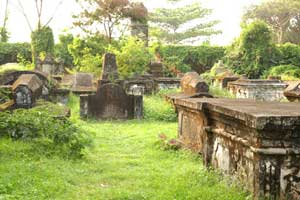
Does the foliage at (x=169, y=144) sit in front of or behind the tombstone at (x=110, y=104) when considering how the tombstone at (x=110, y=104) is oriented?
in front

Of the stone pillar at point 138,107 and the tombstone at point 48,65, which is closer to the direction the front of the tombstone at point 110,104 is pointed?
the stone pillar

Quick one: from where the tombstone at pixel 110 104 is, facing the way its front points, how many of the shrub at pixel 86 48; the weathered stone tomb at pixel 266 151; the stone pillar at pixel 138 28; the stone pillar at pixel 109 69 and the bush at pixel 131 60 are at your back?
4

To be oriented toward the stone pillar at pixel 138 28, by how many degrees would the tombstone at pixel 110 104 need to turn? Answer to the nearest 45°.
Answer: approximately 180°

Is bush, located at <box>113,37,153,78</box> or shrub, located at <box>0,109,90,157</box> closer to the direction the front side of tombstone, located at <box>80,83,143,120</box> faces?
the shrub

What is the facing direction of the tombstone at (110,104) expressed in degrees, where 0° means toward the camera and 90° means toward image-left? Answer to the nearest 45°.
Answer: approximately 0°

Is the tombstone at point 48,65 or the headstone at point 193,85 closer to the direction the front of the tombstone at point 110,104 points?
the headstone

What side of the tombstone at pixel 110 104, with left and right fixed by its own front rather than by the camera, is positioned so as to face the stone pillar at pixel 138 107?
left

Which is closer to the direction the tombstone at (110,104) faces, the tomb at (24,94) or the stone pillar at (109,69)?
the tomb

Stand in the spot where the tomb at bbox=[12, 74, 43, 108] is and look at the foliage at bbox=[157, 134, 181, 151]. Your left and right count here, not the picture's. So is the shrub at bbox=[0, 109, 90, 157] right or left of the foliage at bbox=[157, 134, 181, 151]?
right

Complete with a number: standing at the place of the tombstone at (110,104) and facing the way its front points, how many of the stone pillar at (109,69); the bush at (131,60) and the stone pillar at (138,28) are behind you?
3

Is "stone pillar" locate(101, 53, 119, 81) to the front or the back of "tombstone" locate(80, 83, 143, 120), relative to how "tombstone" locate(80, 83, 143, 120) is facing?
to the back

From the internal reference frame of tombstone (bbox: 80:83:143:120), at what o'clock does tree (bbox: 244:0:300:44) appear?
The tree is roughly at 7 o'clock from the tombstone.

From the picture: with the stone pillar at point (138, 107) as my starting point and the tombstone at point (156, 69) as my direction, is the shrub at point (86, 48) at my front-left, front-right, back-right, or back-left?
front-left

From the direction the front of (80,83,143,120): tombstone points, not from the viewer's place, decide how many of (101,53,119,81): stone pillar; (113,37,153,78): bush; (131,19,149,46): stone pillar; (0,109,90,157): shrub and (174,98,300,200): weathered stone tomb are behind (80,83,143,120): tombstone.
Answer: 3

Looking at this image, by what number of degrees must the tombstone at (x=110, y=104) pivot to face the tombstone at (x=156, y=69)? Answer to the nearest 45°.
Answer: approximately 180°

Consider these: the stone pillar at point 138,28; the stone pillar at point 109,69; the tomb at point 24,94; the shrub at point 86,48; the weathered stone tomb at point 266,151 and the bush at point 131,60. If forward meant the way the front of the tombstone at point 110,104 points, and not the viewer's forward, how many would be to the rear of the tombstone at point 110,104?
4
